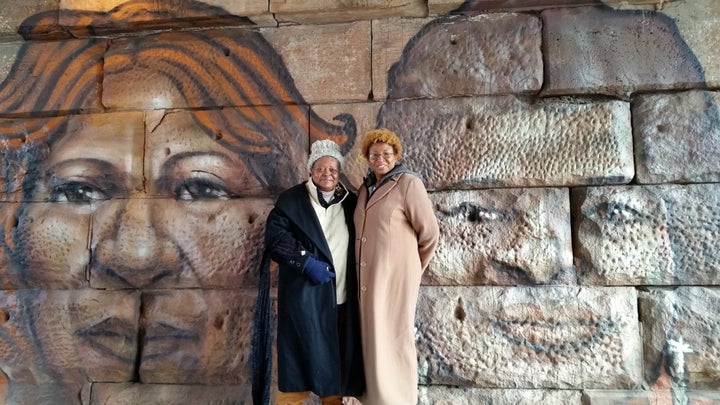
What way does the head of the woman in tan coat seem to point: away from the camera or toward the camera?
toward the camera

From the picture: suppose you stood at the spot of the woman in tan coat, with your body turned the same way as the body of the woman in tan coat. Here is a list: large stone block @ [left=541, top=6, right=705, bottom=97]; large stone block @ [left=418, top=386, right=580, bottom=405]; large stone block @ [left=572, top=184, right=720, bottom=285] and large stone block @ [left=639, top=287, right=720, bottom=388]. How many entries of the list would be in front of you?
0

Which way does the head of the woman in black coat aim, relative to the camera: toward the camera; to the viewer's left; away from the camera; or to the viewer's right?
toward the camera

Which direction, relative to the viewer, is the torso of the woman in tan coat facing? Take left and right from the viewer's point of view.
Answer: facing the viewer and to the left of the viewer

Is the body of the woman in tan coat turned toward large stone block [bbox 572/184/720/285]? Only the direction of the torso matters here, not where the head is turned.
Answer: no

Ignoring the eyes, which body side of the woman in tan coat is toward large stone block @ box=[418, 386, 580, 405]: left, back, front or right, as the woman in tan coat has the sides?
back

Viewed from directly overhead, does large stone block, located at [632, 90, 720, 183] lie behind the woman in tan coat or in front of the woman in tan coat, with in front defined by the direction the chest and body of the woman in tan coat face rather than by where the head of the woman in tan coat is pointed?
behind

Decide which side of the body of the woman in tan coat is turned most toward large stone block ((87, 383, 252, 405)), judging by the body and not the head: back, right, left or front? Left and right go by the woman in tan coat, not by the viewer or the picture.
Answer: right

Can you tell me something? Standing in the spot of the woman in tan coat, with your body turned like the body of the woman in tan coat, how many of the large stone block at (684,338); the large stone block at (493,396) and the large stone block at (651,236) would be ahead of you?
0
